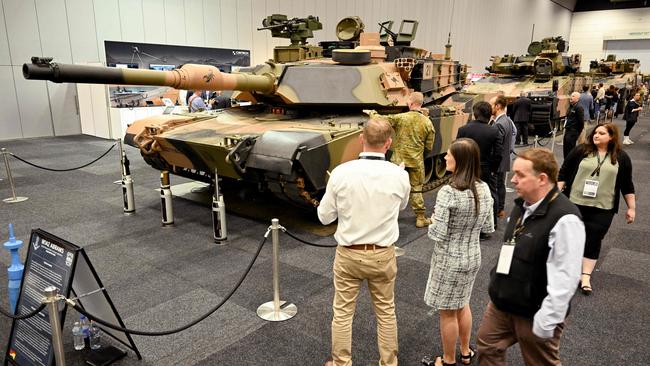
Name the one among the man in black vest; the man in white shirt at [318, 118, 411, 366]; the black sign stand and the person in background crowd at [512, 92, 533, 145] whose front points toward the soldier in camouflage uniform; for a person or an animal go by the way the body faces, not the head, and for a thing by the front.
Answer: the man in white shirt

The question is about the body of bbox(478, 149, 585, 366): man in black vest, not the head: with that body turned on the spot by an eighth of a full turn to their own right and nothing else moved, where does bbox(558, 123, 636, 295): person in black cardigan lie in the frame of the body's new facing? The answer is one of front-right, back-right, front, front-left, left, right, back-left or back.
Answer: right

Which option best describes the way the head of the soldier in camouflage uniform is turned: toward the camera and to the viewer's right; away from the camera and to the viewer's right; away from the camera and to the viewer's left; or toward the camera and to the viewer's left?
away from the camera and to the viewer's left

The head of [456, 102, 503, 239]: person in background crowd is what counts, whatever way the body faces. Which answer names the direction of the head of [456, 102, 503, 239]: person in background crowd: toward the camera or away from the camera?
away from the camera

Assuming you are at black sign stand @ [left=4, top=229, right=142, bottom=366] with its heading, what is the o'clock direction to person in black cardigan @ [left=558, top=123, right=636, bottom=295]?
The person in black cardigan is roughly at 8 o'clock from the black sign stand.

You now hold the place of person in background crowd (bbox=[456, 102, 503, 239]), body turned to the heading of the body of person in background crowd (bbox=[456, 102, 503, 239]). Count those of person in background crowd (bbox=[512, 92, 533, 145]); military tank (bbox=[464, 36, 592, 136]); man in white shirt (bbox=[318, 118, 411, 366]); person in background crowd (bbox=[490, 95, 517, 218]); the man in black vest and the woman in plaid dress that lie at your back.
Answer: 3

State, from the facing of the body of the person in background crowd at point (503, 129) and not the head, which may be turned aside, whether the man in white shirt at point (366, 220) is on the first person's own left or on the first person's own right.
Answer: on the first person's own left

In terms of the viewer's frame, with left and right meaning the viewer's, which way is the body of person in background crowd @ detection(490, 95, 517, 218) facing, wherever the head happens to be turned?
facing to the left of the viewer

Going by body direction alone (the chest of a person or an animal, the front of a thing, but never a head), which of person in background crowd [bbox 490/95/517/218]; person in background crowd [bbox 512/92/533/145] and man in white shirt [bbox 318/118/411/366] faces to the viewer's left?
person in background crowd [bbox 490/95/517/218]
